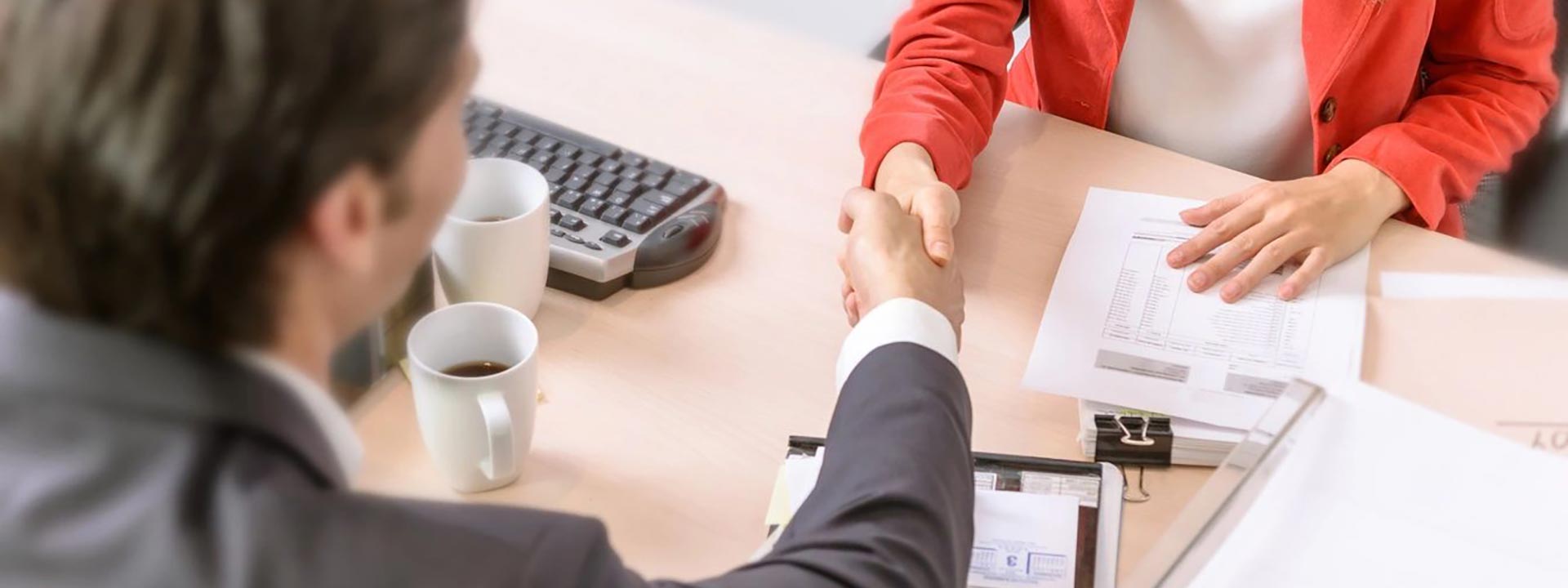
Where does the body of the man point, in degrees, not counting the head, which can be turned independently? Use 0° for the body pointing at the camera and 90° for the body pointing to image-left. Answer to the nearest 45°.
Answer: approximately 225°

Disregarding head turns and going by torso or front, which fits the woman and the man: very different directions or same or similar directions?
very different directions

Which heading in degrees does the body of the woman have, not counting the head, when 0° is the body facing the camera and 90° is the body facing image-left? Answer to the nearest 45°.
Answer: approximately 45°

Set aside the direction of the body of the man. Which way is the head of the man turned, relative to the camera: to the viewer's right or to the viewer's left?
to the viewer's right
